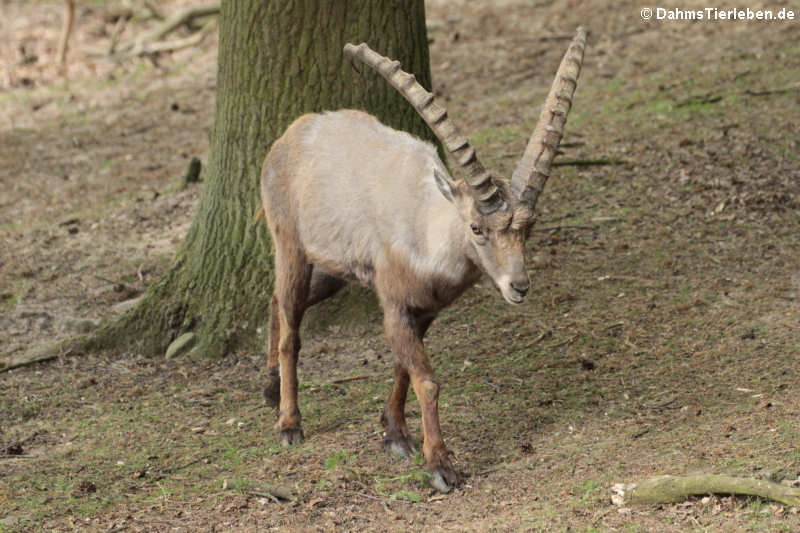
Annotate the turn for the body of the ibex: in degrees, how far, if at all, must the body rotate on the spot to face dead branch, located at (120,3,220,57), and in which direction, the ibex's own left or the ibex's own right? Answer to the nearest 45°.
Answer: approximately 135° to the ibex's own left

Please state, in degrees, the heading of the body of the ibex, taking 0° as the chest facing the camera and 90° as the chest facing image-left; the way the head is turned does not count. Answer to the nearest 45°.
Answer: approximately 315°

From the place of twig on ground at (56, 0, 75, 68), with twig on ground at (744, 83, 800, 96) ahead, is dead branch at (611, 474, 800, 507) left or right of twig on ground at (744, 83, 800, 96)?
right

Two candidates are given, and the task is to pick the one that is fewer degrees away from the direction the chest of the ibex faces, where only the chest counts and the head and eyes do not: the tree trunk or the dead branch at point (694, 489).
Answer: the dead branch

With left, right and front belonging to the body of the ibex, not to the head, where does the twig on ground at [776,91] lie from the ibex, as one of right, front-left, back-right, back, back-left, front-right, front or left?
left

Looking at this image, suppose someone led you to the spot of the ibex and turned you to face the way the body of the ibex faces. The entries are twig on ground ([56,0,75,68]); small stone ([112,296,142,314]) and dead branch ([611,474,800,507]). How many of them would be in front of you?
1

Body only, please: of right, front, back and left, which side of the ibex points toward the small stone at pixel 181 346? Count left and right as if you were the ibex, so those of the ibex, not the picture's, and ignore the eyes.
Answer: back

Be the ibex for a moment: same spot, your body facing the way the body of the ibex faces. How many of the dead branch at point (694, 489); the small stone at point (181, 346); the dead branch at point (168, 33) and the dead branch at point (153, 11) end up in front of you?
1

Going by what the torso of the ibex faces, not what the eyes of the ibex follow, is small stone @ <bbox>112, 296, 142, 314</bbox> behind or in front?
behind

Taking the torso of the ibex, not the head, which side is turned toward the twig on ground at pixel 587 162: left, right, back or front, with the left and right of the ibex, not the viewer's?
left

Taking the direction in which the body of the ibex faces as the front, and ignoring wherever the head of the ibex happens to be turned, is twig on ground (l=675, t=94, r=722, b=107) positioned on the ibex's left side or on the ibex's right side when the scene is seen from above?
on the ibex's left side

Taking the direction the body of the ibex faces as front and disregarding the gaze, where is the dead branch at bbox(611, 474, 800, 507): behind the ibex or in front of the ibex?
in front

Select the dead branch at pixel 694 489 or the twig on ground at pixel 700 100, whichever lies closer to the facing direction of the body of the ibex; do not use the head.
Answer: the dead branch

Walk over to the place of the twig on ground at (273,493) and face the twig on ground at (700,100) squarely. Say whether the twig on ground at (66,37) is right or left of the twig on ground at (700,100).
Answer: left
